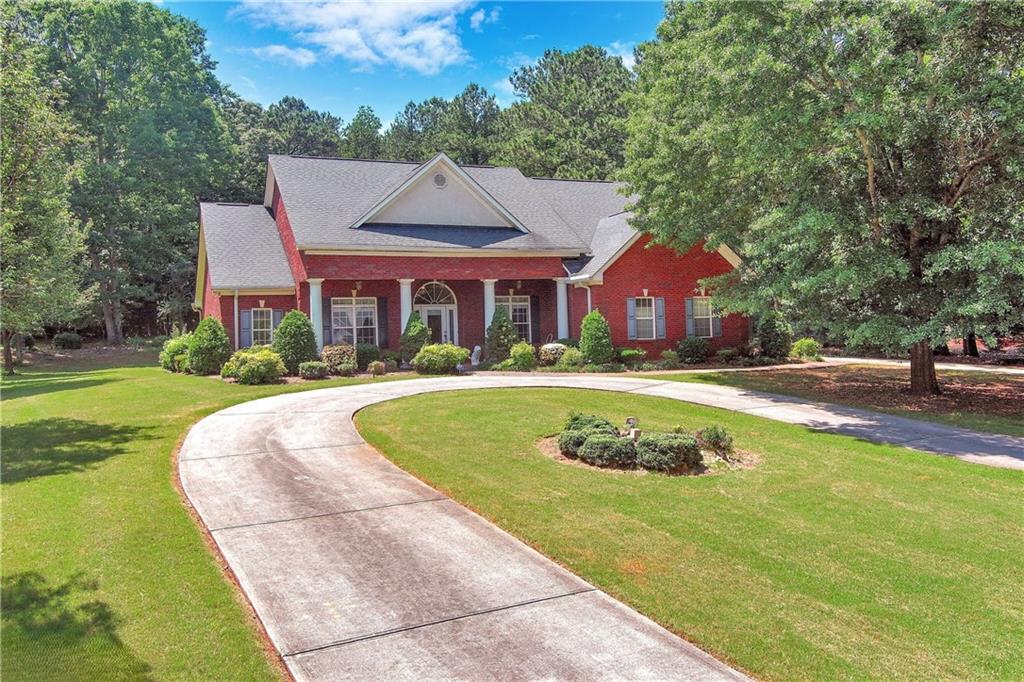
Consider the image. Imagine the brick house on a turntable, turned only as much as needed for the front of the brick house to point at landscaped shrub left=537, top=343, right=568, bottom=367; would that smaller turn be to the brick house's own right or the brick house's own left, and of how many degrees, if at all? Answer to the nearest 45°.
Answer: approximately 45° to the brick house's own left

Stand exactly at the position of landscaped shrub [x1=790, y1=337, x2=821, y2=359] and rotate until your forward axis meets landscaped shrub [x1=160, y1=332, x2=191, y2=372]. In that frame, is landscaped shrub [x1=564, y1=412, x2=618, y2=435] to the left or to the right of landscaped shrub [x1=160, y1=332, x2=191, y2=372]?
left

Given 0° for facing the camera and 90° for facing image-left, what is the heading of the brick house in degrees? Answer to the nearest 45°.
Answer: approximately 0°

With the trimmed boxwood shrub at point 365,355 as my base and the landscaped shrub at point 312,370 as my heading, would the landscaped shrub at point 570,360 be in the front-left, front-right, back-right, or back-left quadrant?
back-left

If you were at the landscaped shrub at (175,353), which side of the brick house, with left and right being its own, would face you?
right

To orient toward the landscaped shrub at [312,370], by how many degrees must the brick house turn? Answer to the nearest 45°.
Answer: approximately 45° to its right

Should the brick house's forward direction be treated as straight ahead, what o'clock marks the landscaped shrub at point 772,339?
The landscaped shrub is roughly at 9 o'clock from the brick house.

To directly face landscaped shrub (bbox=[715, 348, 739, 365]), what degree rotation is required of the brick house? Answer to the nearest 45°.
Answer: approximately 90° to its left

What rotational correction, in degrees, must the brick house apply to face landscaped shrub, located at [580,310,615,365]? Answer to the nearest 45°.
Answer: approximately 45° to its left

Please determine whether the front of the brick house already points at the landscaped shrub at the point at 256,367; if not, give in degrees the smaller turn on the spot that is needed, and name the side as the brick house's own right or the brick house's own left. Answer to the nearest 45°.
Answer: approximately 45° to the brick house's own right

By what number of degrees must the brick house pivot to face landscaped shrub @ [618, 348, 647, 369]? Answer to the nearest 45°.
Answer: approximately 90° to its left
